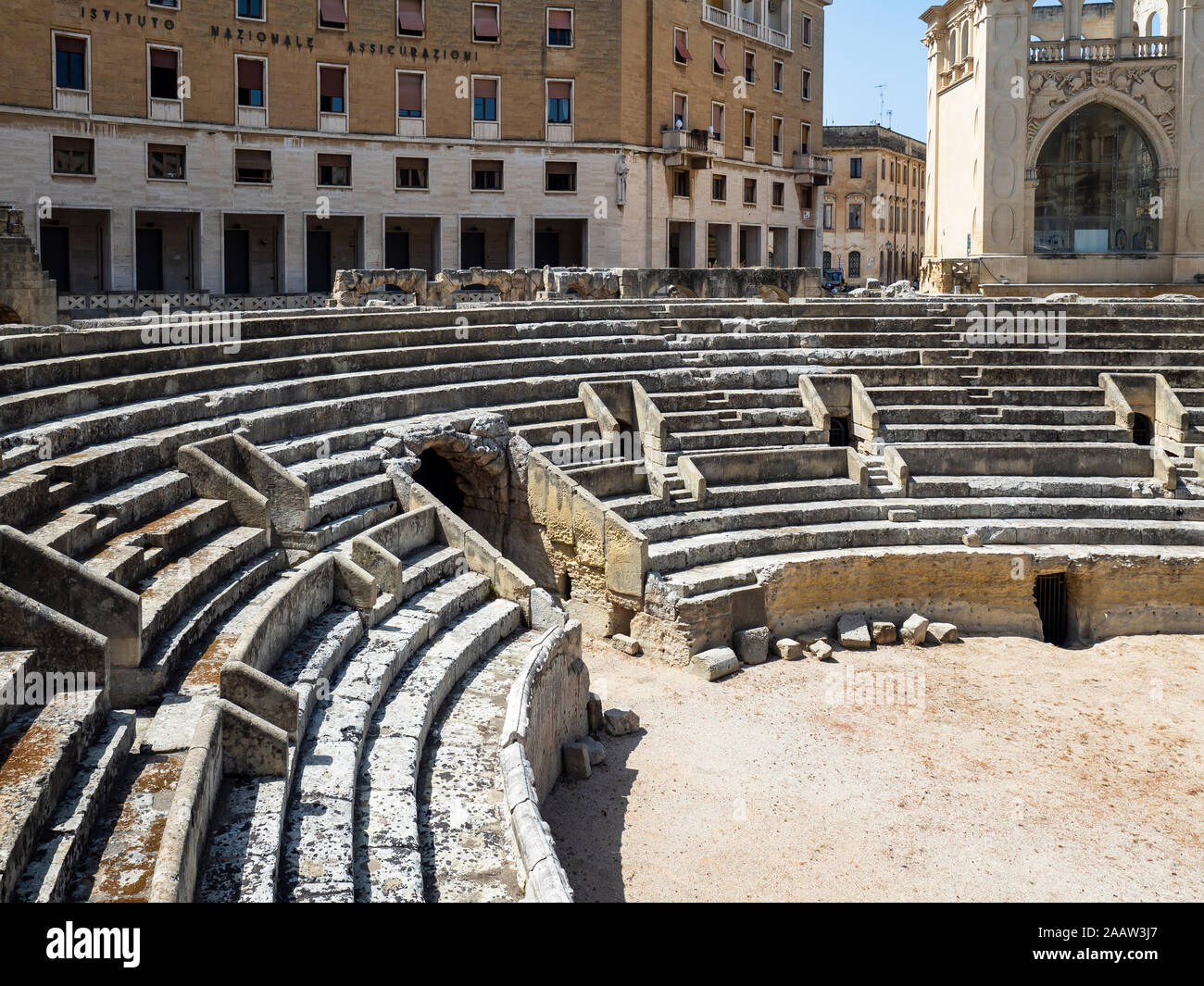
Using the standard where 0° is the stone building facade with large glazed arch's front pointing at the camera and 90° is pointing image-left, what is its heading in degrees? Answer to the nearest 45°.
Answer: approximately 0°

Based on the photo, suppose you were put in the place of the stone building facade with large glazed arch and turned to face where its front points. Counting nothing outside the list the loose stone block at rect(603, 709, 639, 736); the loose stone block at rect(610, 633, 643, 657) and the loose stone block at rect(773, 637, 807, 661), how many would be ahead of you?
3

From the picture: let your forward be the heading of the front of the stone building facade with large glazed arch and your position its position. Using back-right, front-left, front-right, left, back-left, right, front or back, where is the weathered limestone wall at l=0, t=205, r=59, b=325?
front-right

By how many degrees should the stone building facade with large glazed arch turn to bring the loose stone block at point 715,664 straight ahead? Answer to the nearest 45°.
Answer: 0° — it already faces it

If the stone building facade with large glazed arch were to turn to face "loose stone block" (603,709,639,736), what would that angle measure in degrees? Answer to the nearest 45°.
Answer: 0° — it already faces it

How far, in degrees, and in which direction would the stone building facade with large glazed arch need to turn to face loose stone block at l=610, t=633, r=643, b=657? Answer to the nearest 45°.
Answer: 0° — it already faces it

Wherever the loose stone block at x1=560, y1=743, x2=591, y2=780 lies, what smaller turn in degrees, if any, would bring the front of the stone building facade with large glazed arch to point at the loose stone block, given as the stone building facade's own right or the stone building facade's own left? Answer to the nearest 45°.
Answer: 0° — it already faces it

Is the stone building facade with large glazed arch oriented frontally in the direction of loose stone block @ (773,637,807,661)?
yes

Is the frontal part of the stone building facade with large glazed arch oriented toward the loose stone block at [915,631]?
yes
